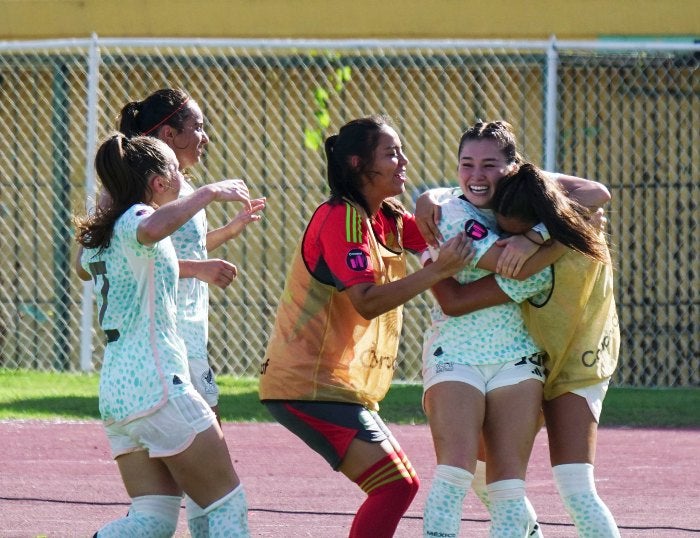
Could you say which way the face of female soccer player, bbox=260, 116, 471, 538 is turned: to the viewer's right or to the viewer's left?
to the viewer's right

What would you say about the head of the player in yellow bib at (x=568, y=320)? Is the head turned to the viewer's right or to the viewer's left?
to the viewer's left

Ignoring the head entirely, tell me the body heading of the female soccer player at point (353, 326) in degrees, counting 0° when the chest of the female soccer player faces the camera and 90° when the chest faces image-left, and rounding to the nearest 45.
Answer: approximately 270°

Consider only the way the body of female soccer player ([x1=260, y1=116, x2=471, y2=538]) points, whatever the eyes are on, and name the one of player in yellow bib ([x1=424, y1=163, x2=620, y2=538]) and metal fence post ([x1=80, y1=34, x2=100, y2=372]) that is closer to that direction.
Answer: the player in yellow bib

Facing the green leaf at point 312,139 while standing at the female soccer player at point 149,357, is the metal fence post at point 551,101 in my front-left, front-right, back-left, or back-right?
front-right

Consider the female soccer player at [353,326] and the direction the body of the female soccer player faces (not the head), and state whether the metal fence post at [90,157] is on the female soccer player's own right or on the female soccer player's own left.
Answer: on the female soccer player's own left

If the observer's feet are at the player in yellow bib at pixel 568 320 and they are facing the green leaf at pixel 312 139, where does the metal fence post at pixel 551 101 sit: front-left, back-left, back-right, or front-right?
front-right

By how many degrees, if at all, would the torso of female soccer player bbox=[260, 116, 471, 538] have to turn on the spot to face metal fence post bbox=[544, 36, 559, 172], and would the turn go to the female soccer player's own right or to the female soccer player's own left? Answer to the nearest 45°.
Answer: approximately 90° to the female soccer player's own left

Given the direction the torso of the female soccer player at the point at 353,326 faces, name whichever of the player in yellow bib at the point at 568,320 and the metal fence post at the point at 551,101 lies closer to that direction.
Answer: the player in yellow bib

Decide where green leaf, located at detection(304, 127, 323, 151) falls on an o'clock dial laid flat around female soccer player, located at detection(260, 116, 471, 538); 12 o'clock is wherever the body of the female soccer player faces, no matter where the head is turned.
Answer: The green leaf is roughly at 9 o'clock from the female soccer player.

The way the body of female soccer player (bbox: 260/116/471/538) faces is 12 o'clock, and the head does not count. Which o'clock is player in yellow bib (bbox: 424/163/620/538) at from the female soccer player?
The player in yellow bib is roughly at 12 o'clock from the female soccer player.

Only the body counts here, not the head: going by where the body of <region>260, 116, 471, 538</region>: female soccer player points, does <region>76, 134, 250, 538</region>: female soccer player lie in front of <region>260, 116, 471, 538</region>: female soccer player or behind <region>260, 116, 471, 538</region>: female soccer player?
behind
